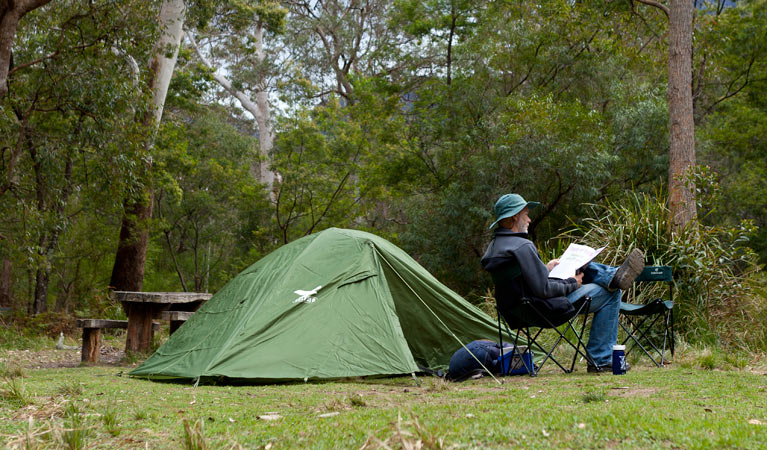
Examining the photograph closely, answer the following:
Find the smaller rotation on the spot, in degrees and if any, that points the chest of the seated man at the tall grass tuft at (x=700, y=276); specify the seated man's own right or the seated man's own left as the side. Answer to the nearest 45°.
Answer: approximately 45° to the seated man's own left

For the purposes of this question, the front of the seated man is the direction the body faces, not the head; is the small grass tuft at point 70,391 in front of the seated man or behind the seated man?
behind

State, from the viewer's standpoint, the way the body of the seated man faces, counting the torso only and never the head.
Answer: to the viewer's right

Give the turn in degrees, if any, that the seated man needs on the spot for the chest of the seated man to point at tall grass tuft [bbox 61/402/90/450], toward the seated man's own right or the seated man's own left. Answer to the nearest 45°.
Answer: approximately 135° to the seated man's own right

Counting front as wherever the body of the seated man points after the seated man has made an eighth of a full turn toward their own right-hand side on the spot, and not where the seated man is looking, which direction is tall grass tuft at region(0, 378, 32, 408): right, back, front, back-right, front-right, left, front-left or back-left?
right

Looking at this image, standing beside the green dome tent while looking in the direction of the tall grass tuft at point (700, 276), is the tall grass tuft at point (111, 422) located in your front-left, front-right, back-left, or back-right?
back-right

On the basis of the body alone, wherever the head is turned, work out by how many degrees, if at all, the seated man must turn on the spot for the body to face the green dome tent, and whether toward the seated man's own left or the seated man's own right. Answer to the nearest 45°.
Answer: approximately 180°

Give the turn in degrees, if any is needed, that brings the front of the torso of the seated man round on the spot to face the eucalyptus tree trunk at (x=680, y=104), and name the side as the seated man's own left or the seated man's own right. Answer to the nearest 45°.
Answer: approximately 90° to the seated man's own left

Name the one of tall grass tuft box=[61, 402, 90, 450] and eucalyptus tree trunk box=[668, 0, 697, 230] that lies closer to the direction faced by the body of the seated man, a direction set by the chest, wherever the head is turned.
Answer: the eucalyptus tree trunk
